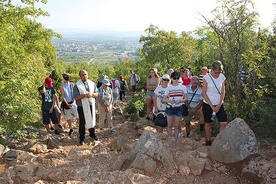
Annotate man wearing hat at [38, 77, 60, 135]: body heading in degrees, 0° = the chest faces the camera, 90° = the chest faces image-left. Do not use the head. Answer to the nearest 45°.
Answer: approximately 0°

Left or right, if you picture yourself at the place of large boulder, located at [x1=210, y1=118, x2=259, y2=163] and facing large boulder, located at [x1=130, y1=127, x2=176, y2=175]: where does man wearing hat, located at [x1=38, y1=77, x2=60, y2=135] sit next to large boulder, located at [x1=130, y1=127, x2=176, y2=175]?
right

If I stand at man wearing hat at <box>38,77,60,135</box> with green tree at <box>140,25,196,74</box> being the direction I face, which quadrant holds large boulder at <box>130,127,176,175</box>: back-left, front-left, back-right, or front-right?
back-right

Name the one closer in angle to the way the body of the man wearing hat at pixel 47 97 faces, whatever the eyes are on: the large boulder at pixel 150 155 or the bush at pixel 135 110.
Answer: the large boulder

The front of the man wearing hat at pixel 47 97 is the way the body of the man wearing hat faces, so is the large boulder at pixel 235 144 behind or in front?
in front

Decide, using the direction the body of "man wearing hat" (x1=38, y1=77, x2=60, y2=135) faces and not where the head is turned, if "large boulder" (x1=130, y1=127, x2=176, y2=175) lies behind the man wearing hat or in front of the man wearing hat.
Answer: in front

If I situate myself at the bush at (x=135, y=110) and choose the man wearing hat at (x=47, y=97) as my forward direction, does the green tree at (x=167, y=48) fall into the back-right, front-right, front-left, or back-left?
back-right

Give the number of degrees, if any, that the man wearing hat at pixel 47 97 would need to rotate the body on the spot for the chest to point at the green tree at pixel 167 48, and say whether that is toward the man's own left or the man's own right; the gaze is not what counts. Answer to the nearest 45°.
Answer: approximately 135° to the man's own left

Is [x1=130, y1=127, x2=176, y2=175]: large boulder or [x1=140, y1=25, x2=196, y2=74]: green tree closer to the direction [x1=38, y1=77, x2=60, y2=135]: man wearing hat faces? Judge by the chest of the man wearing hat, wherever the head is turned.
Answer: the large boulder

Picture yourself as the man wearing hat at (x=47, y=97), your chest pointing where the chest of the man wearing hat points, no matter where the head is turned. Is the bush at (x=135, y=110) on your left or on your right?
on your left

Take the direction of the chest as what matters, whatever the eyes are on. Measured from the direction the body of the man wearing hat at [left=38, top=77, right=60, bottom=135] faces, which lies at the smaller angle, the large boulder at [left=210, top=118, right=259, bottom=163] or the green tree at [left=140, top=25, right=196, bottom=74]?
the large boulder
